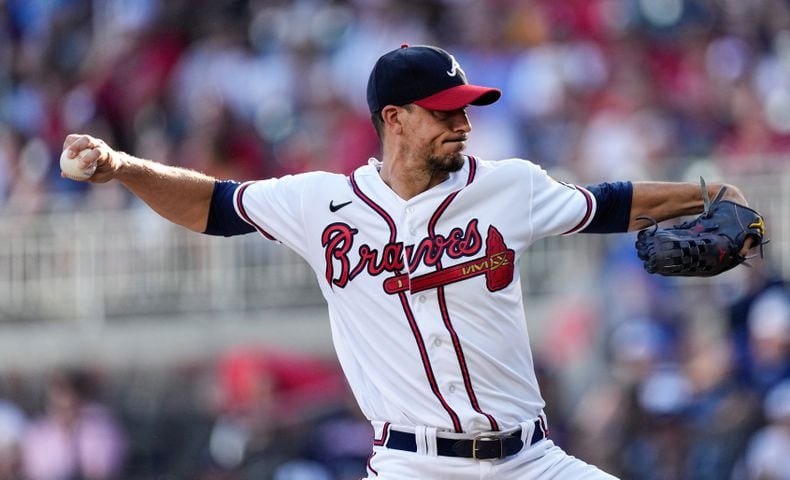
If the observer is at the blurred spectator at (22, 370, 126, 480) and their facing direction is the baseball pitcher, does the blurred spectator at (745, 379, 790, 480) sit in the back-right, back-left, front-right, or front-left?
front-left

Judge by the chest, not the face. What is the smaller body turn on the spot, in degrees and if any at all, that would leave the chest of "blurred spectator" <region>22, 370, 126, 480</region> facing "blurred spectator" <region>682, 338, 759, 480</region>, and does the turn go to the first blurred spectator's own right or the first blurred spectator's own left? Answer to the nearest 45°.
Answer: approximately 45° to the first blurred spectator's own left

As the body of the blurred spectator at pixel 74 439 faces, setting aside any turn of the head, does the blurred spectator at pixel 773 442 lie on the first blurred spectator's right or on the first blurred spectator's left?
on the first blurred spectator's left

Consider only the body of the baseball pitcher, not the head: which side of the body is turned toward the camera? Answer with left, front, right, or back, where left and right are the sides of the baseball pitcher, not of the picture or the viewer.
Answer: front

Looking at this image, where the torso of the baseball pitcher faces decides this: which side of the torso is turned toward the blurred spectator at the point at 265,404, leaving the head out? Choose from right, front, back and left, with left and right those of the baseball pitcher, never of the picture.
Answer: back

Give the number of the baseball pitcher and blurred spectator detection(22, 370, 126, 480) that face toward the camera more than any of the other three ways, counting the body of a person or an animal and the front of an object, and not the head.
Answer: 2

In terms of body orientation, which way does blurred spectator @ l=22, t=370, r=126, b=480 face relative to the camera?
toward the camera

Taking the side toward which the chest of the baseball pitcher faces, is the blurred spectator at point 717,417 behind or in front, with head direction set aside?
behind

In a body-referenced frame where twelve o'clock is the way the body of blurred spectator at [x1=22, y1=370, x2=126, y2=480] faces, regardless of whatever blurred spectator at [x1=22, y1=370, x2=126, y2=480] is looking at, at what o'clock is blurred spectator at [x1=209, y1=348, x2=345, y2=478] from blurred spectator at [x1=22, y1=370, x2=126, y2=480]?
blurred spectator at [x1=209, y1=348, x2=345, y2=478] is roughly at 10 o'clock from blurred spectator at [x1=22, y1=370, x2=126, y2=480].

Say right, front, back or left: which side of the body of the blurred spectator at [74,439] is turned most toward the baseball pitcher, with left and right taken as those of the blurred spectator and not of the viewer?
front

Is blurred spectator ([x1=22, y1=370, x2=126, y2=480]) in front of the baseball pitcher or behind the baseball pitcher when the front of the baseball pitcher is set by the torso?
behind
